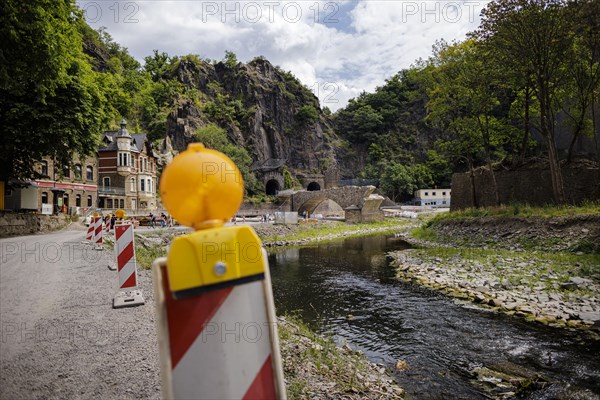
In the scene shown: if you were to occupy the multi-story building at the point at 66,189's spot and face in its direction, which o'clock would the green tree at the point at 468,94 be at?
The green tree is roughly at 12 o'clock from the multi-story building.

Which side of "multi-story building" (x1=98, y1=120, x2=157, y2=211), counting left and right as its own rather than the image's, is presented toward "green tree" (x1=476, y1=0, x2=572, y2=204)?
front

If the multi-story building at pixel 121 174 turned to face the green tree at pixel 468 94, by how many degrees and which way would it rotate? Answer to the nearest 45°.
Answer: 0° — it already faces it

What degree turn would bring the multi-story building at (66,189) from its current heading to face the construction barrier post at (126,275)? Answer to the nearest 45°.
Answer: approximately 45° to its right

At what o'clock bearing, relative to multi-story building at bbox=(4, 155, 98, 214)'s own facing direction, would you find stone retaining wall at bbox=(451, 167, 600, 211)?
The stone retaining wall is roughly at 12 o'clock from the multi-story building.

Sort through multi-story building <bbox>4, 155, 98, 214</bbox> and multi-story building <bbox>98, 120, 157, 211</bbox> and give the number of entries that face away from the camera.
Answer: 0

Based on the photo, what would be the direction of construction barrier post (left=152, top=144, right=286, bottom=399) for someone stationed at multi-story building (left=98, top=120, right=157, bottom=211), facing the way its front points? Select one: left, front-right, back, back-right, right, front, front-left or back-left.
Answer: front-right

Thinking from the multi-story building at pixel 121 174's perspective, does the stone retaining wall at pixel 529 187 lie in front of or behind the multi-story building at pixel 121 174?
in front

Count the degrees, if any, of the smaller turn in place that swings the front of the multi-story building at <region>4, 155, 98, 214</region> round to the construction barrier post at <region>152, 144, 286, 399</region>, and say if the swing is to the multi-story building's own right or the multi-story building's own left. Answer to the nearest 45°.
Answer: approximately 45° to the multi-story building's own right

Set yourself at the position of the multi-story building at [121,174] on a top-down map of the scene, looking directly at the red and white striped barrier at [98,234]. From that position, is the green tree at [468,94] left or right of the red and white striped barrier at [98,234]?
left

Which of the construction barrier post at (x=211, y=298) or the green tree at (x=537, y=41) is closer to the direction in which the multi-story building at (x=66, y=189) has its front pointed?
the green tree

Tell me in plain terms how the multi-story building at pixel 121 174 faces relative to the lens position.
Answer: facing the viewer and to the right of the viewer
